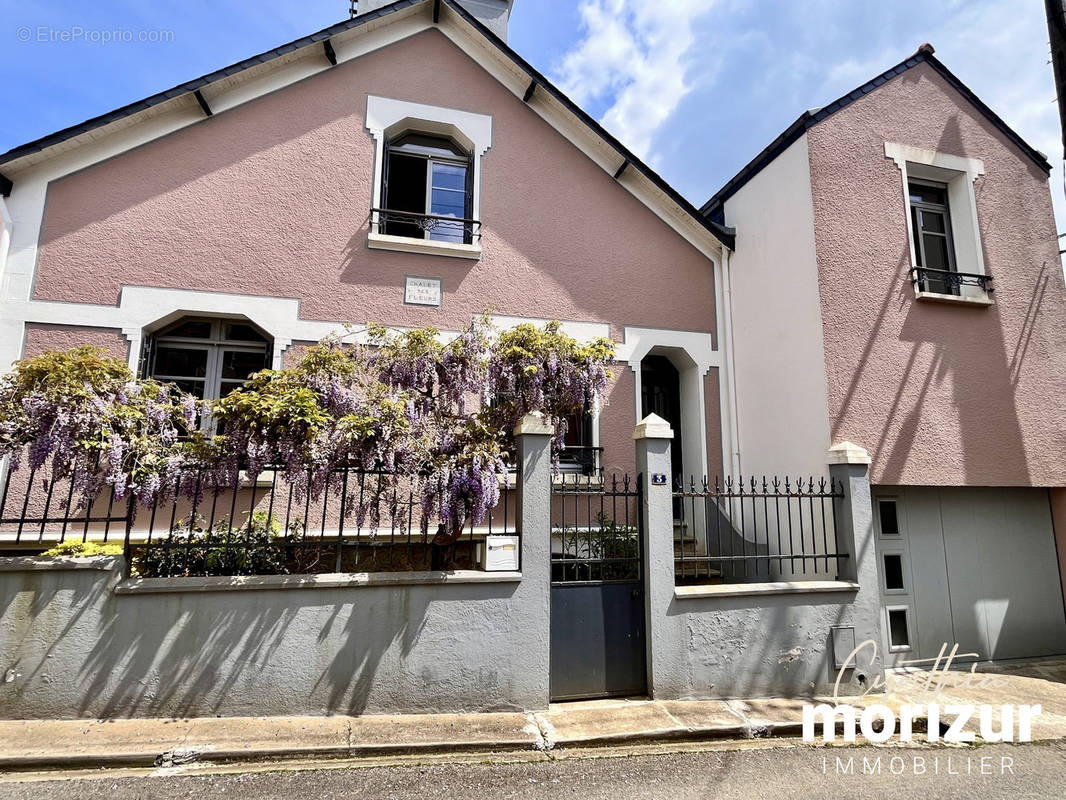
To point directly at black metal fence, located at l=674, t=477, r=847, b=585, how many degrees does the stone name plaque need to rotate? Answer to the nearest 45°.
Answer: approximately 90° to its left

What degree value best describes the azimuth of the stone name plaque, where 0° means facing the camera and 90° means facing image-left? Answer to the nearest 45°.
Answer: approximately 0°

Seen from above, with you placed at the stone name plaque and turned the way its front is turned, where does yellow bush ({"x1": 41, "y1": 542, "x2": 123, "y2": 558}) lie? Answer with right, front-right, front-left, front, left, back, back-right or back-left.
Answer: front-right
